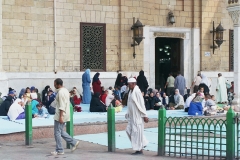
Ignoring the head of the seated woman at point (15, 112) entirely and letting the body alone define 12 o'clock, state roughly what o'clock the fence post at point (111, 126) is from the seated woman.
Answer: The fence post is roughly at 2 o'clock from the seated woman.

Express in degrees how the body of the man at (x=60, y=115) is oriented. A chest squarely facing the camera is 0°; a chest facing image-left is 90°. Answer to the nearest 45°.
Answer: approximately 90°

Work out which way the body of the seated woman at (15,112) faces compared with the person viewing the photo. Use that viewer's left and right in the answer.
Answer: facing to the right of the viewer

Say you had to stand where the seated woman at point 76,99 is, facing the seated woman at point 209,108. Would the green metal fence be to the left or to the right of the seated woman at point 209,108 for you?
right

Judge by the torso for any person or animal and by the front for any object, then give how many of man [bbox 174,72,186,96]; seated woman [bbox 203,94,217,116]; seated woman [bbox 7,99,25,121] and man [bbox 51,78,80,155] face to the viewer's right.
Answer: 1

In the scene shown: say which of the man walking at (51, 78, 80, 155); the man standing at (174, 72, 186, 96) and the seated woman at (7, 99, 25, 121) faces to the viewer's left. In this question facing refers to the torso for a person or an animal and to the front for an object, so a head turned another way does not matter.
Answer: the man walking at (51, 78, 80, 155)
